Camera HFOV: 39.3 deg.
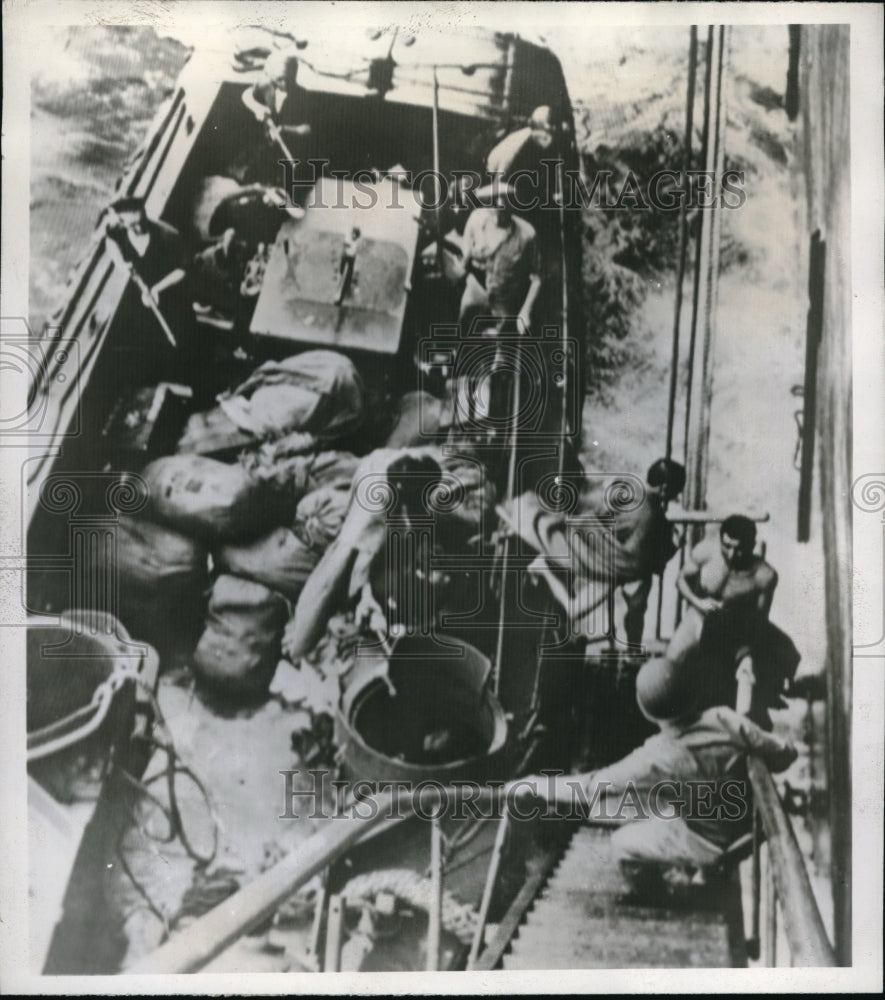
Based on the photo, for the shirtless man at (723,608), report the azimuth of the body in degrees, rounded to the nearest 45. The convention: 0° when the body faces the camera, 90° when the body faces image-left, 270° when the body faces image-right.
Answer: approximately 0°

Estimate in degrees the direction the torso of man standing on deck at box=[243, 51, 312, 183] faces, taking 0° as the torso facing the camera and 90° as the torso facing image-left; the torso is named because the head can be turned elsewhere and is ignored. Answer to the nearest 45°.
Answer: approximately 0°

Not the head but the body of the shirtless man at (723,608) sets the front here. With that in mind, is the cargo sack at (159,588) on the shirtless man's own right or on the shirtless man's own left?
on the shirtless man's own right
